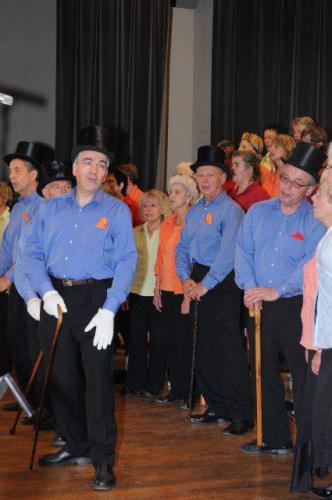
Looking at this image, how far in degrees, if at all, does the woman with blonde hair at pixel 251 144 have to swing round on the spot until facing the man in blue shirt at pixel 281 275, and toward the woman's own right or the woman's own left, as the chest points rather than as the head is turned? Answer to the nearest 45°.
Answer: approximately 45° to the woman's own left

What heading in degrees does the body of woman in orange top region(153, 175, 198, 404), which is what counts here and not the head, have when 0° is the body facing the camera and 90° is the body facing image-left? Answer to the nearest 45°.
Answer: approximately 45°

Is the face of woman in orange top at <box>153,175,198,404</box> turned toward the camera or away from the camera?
toward the camera

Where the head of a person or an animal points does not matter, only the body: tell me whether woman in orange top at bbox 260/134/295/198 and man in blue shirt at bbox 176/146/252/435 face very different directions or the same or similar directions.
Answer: same or similar directions

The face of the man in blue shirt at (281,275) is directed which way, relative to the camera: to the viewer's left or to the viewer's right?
to the viewer's left

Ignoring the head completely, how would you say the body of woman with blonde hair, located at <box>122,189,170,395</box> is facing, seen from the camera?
toward the camera

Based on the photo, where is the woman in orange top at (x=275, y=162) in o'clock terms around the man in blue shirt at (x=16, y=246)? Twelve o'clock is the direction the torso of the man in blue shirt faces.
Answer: The woman in orange top is roughly at 7 o'clock from the man in blue shirt.

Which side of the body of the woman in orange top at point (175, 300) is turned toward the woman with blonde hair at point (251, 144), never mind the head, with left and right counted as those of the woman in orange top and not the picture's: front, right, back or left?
back

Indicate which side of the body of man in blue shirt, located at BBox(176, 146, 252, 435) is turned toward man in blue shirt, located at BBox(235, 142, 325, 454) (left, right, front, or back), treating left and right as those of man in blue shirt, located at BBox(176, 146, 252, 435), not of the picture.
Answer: left

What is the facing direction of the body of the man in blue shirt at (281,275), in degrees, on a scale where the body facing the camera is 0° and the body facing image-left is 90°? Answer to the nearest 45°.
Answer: approximately 45°

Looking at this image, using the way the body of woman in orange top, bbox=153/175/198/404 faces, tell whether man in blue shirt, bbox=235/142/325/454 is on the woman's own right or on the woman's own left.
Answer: on the woman's own left

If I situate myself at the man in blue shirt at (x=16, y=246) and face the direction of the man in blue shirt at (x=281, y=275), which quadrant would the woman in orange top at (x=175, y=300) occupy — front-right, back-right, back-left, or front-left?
front-left

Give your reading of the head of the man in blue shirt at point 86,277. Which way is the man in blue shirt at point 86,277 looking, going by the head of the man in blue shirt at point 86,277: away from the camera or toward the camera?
toward the camera

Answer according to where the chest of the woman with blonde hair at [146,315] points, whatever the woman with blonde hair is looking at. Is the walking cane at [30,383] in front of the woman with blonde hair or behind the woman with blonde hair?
in front

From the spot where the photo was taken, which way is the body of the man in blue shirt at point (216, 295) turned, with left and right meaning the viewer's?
facing the viewer and to the left of the viewer
